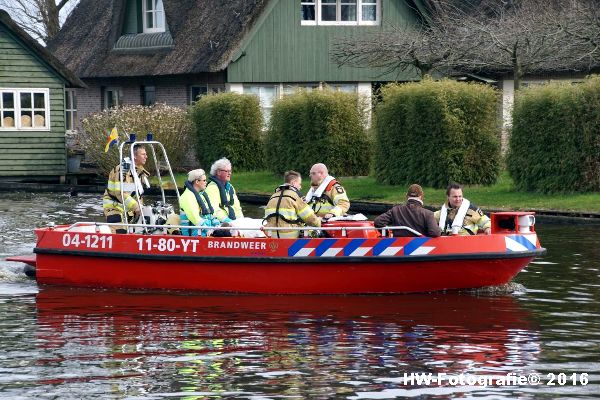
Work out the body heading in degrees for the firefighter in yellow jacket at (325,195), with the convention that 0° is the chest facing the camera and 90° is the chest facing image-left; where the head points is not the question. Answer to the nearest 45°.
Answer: approximately 45°

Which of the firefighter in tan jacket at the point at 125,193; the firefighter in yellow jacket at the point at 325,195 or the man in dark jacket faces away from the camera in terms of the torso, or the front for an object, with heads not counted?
the man in dark jacket

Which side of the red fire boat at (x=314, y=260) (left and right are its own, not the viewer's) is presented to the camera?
right

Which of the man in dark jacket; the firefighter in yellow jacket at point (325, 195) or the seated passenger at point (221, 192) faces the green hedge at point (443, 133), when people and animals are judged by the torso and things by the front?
the man in dark jacket

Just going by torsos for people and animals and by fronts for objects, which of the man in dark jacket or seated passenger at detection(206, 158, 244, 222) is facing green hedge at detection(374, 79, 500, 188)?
the man in dark jacket

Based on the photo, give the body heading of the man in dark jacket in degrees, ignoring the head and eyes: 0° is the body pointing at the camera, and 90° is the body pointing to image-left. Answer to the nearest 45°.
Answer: approximately 180°

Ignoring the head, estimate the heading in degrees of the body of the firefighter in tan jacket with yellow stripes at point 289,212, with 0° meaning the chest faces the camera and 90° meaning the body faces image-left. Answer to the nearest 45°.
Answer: approximately 225°

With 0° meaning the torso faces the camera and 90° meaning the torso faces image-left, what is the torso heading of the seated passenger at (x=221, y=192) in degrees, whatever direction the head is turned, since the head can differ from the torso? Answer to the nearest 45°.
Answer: approximately 315°

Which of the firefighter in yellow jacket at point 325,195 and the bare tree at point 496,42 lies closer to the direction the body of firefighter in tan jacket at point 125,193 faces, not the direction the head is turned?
the firefighter in yellow jacket

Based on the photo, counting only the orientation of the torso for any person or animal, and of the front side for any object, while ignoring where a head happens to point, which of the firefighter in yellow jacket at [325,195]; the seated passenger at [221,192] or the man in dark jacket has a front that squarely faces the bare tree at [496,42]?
the man in dark jacket

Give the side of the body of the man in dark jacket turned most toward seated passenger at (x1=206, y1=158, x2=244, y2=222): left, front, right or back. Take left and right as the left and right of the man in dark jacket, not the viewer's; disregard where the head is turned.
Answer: left
